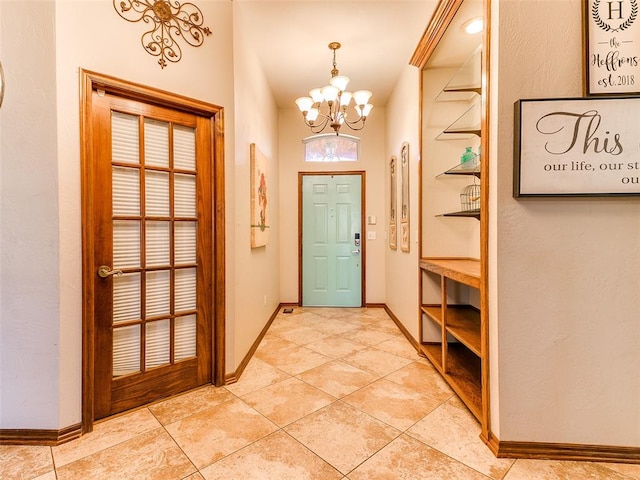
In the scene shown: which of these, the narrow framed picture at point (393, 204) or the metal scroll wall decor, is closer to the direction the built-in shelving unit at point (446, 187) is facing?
the metal scroll wall decor

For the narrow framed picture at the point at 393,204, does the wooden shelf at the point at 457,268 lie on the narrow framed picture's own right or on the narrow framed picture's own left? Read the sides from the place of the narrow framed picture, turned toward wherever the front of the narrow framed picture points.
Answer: on the narrow framed picture's own left

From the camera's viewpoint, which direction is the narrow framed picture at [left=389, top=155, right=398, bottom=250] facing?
to the viewer's left

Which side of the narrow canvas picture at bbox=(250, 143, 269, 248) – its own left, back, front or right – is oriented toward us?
right

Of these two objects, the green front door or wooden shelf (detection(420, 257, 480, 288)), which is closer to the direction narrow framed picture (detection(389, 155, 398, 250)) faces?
the green front door

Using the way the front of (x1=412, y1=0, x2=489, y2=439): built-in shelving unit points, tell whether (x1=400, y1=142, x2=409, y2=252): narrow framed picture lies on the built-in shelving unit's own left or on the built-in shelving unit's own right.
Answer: on the built-in shelving unit's own right

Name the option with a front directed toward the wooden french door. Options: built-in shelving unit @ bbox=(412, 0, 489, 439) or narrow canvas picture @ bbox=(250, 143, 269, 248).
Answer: the built-in shelving unit

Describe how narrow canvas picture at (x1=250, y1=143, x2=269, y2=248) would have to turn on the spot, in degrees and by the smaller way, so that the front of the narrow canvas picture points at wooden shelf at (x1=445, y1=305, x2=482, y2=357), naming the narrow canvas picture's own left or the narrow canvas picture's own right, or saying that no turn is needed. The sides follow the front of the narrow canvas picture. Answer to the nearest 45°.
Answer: approximately 45° to the narrow canvas picture's own right
